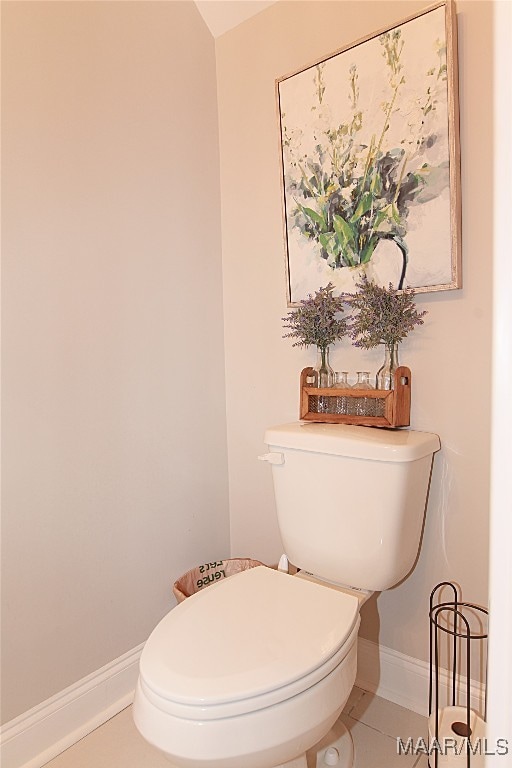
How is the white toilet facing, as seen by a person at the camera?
facing the viewer and to the left of the viewer

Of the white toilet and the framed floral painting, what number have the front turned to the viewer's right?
0
